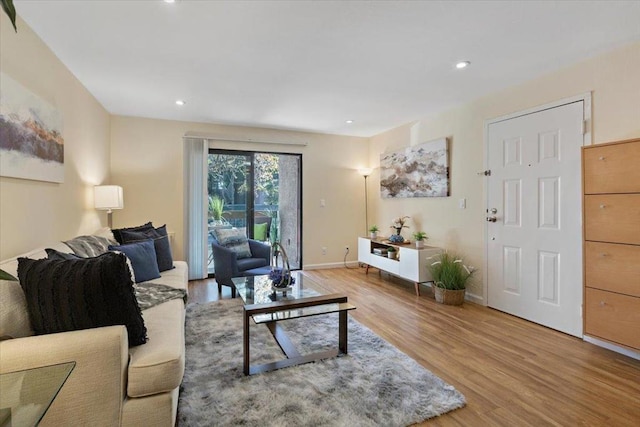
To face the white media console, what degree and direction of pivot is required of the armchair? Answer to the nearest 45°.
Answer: approximately 45° to its left

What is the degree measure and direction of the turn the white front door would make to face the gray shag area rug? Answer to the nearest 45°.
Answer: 0° — it already faces it

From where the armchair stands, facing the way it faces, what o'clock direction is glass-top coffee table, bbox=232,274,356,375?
The glass-top coffee table is roughly at 1 o'clock from the armchair.

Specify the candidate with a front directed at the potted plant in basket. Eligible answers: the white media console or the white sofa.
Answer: the white sofa

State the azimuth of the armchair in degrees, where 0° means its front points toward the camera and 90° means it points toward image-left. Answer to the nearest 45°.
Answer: approximately 315°

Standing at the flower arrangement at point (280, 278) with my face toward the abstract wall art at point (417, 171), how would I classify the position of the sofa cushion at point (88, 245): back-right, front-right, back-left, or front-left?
back-left

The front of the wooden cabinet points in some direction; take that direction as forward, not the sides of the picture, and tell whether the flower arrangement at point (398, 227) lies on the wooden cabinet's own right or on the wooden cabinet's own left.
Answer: on the wooden cabinet's own right

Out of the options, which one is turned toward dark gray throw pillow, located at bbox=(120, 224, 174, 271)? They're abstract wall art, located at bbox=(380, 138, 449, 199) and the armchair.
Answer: the abstract wall art

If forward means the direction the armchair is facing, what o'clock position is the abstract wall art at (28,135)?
The abstract wall art is roughly at 3 o'clock from the armchair.

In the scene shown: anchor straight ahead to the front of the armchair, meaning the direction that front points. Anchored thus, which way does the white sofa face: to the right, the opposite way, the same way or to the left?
to the left

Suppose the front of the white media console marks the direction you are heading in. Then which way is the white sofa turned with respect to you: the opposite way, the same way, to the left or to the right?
the opposite way

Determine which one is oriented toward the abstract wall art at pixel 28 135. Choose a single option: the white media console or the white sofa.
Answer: the white media console
